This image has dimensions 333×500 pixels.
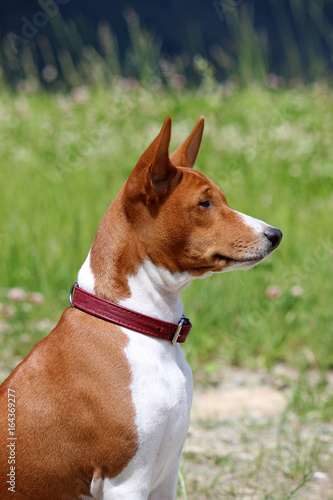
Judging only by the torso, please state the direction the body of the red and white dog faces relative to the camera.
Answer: to the viewer's right
